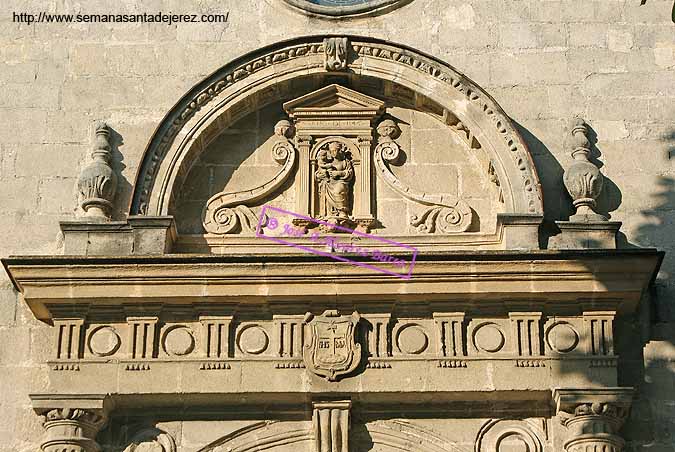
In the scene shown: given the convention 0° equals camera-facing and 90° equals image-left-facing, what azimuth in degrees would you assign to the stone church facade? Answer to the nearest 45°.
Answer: approximately 0°
